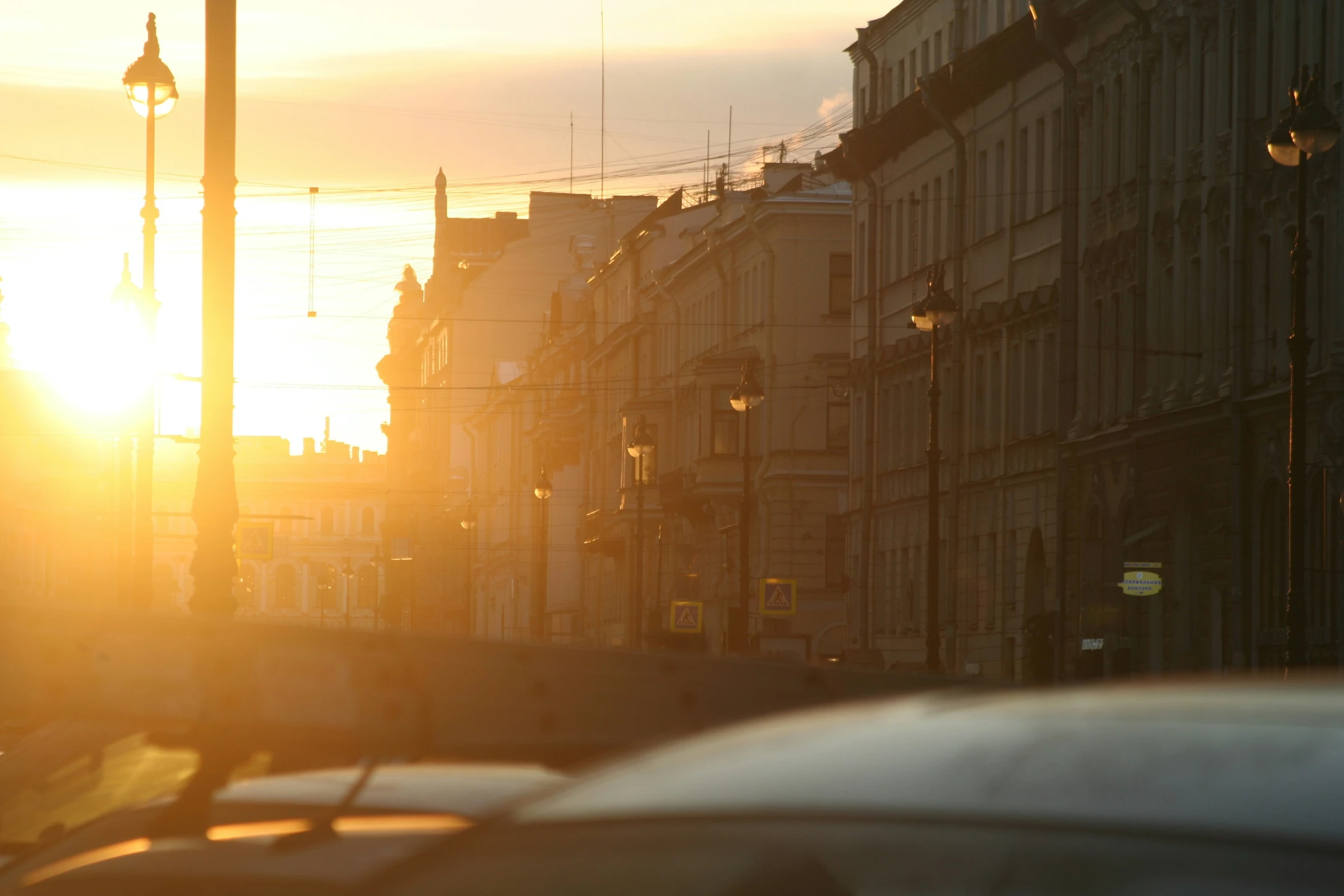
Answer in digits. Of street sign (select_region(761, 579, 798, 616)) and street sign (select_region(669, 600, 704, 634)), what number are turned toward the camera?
2

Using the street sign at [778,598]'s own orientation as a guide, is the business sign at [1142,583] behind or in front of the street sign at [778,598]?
in front

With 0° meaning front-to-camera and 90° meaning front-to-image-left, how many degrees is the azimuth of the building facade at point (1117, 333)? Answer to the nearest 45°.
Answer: approximately 45°

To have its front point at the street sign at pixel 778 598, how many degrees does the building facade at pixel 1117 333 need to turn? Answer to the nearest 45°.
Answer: approximately 90° to its right

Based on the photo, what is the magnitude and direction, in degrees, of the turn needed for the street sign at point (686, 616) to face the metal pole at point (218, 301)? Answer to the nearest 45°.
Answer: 0° — it already faces it

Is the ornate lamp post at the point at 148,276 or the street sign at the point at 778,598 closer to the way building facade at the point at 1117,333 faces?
the ornate lamp post

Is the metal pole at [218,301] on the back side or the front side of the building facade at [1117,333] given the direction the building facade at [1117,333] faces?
on the front side

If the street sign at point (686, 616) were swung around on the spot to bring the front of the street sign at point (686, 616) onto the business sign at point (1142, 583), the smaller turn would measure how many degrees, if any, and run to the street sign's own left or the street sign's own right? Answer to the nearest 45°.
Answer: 0° — it already faces it
